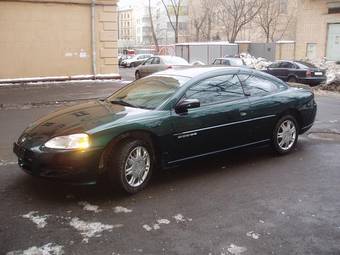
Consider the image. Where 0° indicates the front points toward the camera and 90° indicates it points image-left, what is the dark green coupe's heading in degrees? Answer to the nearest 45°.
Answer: approximately 45°

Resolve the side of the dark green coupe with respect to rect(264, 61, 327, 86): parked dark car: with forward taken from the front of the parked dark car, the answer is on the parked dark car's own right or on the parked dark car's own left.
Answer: on the parked dark car's own left

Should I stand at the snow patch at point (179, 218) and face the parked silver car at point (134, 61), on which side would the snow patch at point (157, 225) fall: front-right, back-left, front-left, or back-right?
back-left

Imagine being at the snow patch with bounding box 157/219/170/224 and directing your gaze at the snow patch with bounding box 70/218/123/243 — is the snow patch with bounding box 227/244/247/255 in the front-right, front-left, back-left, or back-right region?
back-left

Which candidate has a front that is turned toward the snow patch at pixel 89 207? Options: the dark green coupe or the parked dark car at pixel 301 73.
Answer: the dark green coupe

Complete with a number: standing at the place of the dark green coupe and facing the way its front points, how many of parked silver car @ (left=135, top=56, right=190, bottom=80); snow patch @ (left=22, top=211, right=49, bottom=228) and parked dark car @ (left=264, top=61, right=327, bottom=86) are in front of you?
1

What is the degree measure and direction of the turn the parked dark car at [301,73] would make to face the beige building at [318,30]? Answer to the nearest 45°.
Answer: approximately 45° to its right

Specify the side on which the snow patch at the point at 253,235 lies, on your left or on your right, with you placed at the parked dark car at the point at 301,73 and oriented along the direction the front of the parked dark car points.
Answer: on your left

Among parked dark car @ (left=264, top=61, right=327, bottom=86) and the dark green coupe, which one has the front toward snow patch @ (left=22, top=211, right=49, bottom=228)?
the dark green coupe

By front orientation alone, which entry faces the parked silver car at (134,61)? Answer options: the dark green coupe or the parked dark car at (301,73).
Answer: the parked dark car

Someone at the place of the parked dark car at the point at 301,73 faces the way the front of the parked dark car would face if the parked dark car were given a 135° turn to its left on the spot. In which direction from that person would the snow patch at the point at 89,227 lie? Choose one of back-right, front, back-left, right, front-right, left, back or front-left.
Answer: front

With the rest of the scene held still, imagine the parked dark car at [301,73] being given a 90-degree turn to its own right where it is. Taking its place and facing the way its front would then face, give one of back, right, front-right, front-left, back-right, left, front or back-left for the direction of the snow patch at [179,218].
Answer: back-right

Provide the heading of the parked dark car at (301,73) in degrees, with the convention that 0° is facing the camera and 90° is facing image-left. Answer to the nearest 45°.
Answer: approximately 135°

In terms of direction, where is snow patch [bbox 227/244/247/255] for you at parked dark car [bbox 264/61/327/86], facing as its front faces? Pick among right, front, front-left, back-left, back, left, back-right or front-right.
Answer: back-left
